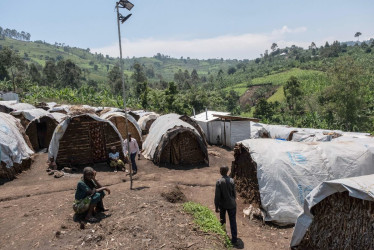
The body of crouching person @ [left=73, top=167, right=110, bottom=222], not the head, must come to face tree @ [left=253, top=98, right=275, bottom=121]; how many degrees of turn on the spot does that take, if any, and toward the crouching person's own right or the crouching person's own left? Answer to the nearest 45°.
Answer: approximately 90° to the crouching person's own left

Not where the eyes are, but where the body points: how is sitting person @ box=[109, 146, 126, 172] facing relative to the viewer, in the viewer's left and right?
facing the viewer and to the right of the viewer

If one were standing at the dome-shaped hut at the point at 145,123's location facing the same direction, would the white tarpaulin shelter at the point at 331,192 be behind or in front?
in front

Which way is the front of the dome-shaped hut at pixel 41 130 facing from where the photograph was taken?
facing the viewer

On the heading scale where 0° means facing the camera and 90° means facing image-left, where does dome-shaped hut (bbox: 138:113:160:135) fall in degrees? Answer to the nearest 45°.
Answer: approximately 315°

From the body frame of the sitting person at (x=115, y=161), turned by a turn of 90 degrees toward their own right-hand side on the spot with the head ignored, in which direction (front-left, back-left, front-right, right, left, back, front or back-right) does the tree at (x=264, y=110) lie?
back

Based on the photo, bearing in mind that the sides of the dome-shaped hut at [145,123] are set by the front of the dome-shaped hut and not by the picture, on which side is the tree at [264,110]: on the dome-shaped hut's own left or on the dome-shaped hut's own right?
on the dome-shaped hut's own left

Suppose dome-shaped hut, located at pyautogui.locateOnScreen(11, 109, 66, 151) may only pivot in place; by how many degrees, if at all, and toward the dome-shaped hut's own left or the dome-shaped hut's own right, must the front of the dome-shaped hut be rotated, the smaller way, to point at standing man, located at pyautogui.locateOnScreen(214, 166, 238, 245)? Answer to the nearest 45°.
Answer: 0° — it already faces them

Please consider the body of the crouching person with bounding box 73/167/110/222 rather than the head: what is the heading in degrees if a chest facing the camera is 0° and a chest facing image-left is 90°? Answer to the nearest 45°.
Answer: approximately 315°

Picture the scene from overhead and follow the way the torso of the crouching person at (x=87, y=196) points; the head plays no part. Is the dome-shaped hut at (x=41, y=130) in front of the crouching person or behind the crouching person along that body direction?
behind
